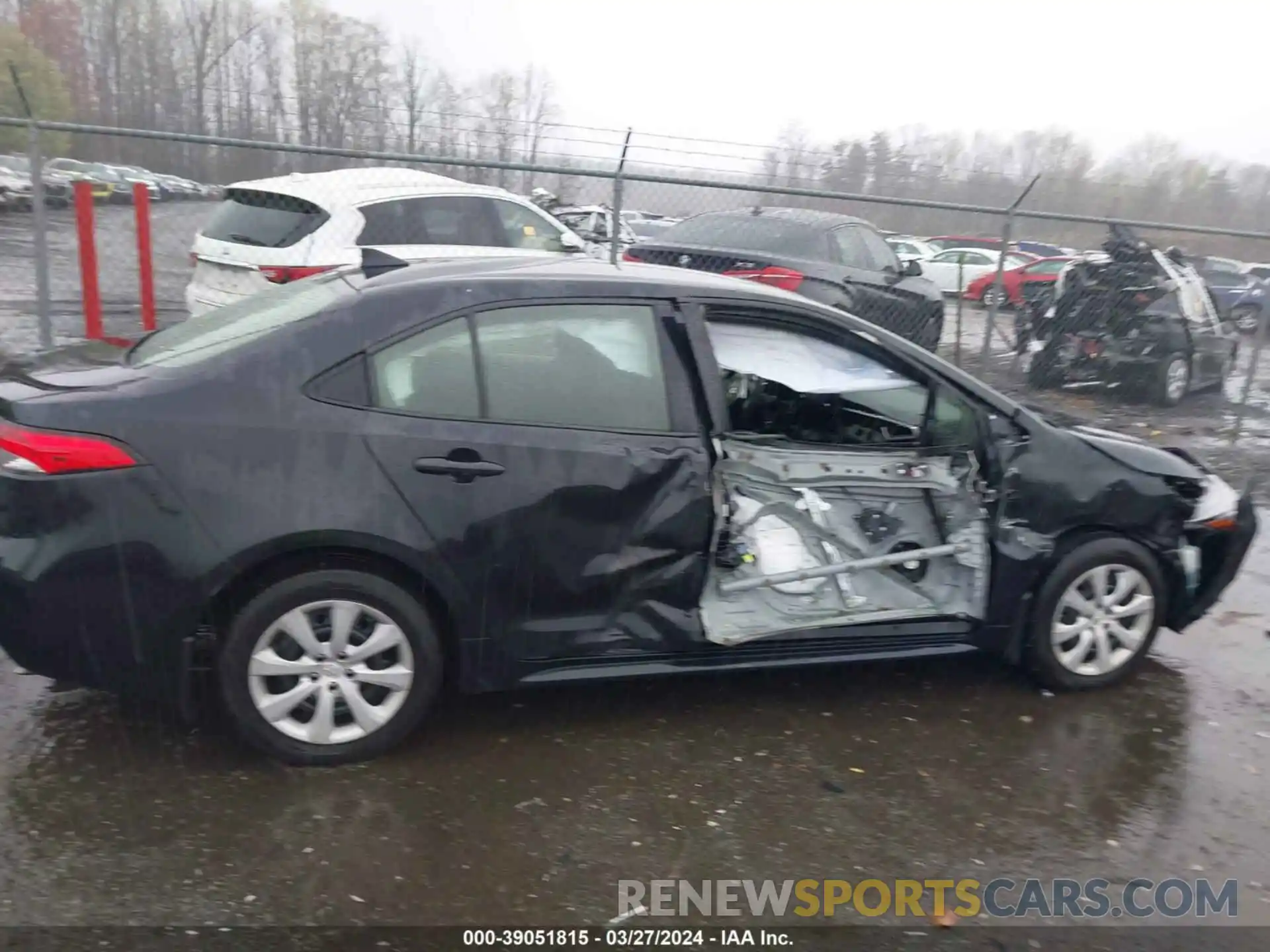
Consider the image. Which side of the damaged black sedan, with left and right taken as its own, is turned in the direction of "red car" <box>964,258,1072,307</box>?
left

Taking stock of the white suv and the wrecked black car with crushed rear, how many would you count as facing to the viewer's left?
0

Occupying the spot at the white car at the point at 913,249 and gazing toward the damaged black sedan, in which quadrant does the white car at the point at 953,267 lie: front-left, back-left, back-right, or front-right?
front-left

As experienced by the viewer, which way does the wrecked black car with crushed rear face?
facing away from the viewer and to the right of the viewer

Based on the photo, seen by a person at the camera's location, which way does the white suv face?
facing away from the viewer and to the right of the viewer

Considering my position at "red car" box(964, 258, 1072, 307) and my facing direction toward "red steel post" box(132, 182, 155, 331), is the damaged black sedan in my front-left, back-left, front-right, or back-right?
front-left

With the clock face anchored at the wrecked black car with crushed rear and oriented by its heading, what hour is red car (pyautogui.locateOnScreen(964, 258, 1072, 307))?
The red car is roughly at 10 o'clock from the wrecked black car with crushed rear.

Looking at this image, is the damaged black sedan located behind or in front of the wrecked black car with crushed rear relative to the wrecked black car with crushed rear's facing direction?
behind

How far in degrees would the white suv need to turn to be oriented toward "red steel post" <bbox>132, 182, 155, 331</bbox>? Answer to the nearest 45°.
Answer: approximately 90° to its left

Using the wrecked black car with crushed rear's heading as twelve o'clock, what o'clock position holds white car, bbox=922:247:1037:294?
The white car is roughly at 10 o'clock from the wrecked black car with crushed rear.

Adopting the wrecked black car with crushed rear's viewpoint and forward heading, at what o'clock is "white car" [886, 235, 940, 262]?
The white car is roughly at 10 o'clock from the wrecked black car with crushed rear.

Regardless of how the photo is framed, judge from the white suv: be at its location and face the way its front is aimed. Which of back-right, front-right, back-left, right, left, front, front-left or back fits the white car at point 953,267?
front

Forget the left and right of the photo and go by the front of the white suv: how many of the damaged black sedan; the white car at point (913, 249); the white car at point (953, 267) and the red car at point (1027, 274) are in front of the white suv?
3

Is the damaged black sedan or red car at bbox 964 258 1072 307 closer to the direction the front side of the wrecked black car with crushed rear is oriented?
the red car

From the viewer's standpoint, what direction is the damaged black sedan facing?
to the viewer's right

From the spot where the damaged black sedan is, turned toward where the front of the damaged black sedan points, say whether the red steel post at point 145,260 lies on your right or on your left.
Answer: on your left

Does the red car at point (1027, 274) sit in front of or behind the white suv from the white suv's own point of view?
in front

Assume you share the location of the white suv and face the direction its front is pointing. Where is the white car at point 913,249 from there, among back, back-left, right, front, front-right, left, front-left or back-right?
front
